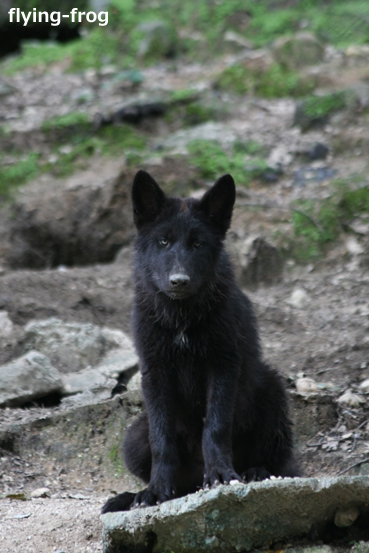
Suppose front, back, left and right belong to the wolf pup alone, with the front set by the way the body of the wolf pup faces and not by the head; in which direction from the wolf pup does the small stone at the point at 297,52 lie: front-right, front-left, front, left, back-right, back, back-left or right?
back

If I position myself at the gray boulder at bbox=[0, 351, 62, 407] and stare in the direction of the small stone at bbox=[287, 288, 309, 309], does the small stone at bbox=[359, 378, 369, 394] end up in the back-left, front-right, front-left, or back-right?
front-right

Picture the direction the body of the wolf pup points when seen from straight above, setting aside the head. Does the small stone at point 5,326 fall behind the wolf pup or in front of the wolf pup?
behind

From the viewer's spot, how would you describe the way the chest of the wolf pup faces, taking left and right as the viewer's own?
facing the viewer

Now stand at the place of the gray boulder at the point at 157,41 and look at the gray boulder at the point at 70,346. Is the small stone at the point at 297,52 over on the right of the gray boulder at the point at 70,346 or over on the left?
left

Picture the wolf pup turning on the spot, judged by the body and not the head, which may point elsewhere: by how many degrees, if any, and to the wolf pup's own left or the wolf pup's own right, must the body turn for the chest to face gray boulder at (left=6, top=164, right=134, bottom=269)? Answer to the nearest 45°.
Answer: approximately 180°

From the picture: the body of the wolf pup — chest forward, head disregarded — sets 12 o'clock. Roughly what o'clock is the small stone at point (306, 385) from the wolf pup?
The small stone is roughly at 7 o'clock from the wolf pup.

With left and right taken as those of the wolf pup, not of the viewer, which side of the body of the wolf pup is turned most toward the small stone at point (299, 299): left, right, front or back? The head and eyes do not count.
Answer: back

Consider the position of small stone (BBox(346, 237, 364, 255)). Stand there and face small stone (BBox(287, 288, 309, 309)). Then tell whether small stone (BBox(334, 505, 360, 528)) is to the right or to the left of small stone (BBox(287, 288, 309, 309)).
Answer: left

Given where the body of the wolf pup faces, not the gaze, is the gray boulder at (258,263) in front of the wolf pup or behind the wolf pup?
behind
